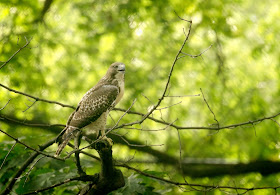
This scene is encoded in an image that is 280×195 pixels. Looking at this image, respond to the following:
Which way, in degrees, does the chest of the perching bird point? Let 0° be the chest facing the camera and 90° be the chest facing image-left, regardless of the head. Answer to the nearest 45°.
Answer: approximately 270°
